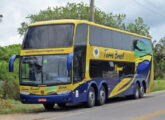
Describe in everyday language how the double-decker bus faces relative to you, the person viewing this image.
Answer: facing the viewer and to the left of the viewer
